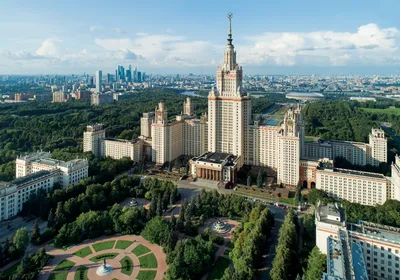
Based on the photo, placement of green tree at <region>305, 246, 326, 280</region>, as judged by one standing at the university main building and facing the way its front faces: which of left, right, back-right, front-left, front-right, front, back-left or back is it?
front-left

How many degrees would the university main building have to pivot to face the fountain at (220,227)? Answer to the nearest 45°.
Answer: approximately 45° to its left

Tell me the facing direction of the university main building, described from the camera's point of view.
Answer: facing the viewer and to the left of the viewer

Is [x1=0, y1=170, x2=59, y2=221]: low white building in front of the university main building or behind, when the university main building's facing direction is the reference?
in front

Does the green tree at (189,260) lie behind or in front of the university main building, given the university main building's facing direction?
in front

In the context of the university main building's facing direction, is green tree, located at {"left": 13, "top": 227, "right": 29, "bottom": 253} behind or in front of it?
in front
